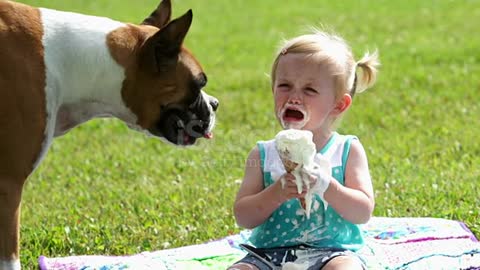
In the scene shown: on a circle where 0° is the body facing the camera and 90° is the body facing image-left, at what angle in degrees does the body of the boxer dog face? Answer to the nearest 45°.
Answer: approximately 270°

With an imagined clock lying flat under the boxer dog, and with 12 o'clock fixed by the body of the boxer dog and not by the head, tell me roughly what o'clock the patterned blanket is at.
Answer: The patterned blanket is roughly at 12 o'clock from the boxer dog.

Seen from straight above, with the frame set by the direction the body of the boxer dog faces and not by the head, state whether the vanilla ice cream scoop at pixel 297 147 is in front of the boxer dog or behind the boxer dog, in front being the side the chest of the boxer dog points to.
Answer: in front
